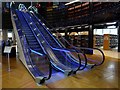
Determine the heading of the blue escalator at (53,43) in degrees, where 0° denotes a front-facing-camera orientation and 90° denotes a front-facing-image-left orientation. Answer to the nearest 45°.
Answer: approximately 315°
